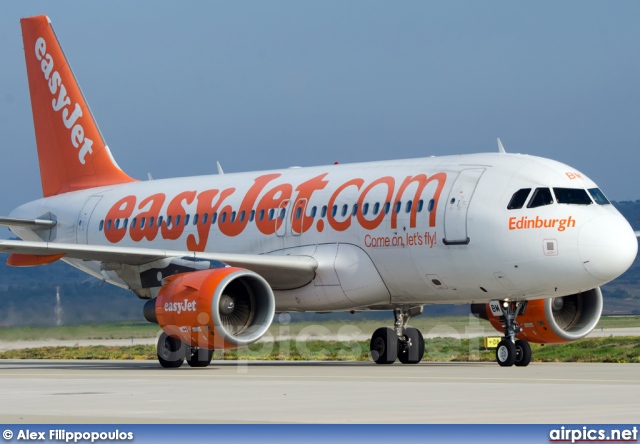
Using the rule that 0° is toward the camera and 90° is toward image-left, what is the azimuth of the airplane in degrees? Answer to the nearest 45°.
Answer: approximately 315°
